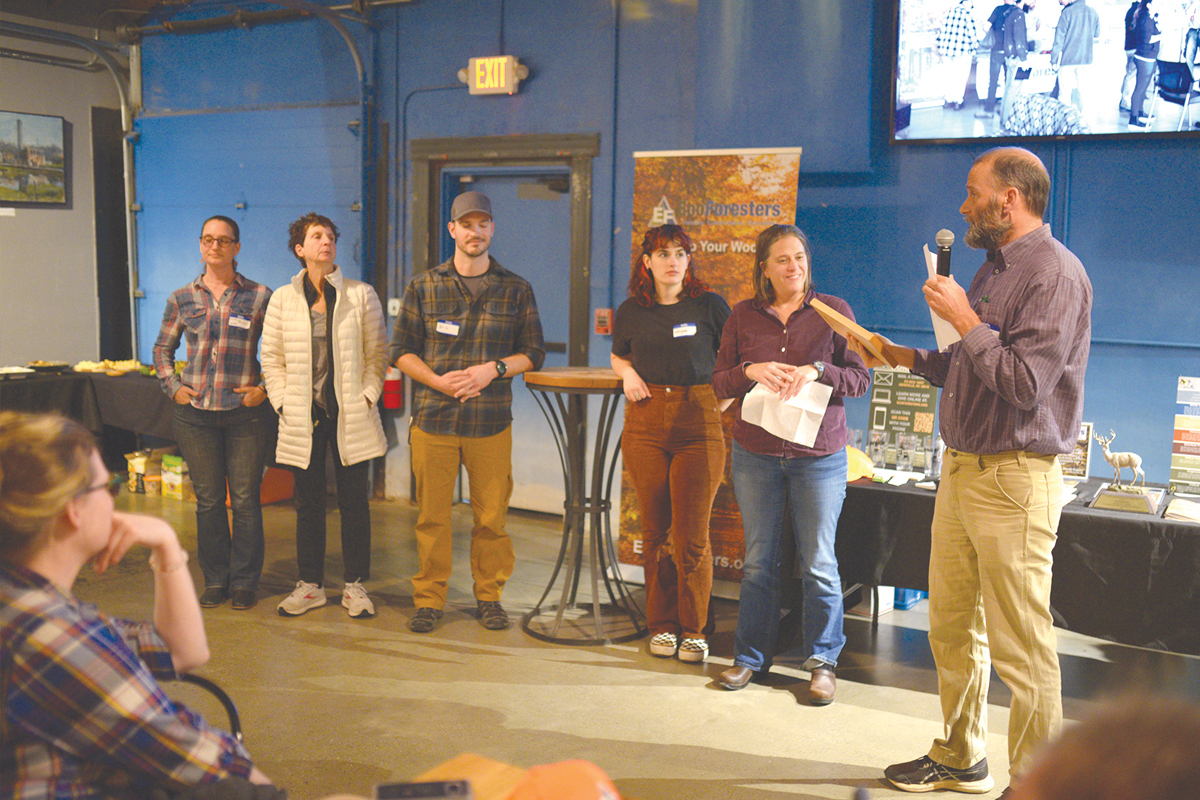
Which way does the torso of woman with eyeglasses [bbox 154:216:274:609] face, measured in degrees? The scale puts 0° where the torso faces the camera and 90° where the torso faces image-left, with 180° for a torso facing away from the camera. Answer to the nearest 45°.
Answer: approximately 0°

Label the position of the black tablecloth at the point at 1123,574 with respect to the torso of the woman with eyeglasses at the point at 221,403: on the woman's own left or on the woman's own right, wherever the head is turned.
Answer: on the woman's own left

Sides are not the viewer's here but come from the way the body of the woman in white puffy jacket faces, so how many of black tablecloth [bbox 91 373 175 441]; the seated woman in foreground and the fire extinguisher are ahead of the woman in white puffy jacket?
1

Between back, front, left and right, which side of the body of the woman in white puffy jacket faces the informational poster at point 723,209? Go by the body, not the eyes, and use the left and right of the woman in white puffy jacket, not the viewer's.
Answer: left

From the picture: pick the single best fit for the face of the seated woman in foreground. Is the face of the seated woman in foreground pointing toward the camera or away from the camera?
away from the camera

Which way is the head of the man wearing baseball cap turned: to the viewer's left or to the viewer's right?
to the viewer's right

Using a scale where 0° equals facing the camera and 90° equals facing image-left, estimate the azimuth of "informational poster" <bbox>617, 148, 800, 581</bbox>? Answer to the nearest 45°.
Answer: approximately 0°

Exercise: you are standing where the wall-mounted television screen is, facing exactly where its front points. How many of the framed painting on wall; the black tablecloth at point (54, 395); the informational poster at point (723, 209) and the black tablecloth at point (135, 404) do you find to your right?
4

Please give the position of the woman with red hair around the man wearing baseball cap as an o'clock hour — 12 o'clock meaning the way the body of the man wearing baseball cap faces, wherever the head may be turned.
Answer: The woman with red hair is roughly at 10 o'clock from the man wearing baseball cap.

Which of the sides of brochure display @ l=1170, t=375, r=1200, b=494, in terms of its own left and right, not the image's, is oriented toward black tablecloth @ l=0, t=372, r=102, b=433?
right

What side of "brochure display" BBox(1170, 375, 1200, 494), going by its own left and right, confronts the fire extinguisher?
right

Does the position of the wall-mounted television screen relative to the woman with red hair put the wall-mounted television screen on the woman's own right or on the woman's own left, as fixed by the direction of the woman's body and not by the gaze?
on the woman's own left
